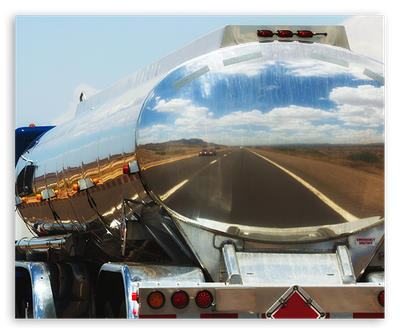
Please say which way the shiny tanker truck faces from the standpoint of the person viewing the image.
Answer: facing away from the viewer and to the left of the viewer
